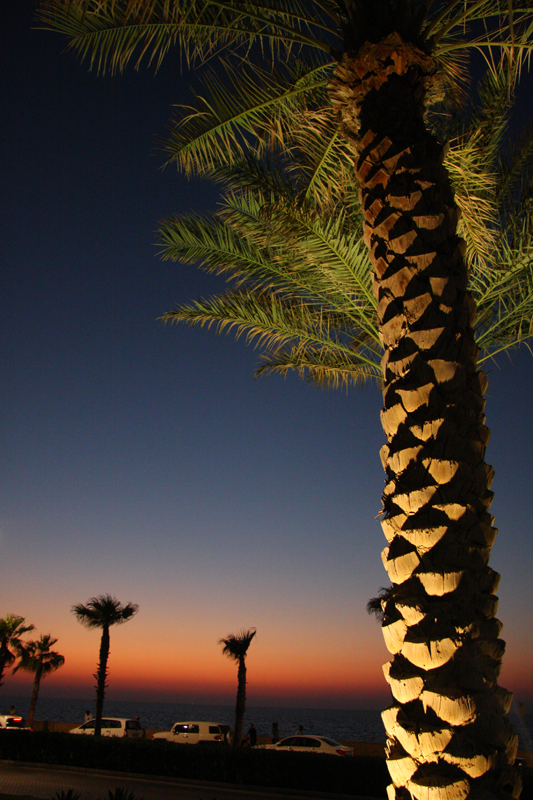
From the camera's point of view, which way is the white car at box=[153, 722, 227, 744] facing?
to the viewer's left

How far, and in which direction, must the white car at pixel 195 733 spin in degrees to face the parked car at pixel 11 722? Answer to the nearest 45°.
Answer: approximately 45° to its right

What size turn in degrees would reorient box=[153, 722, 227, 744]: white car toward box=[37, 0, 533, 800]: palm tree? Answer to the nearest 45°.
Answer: approximately 90° to its left

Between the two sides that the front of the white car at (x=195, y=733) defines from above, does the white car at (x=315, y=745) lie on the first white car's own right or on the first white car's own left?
on the first white car's own left
